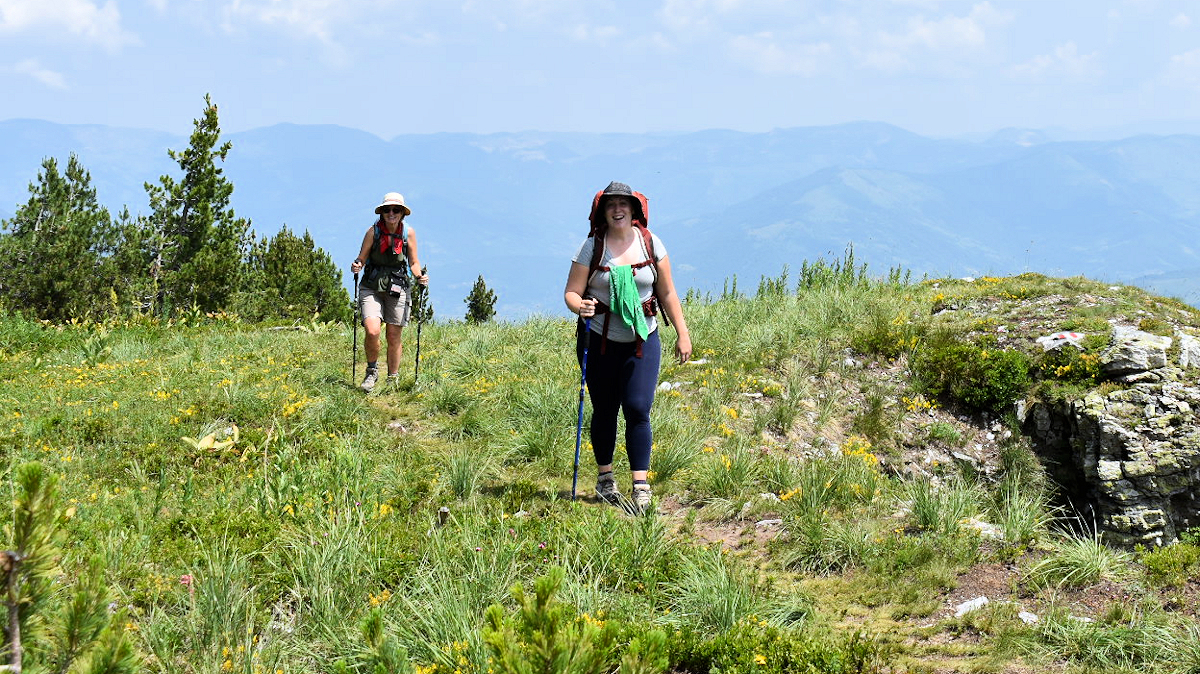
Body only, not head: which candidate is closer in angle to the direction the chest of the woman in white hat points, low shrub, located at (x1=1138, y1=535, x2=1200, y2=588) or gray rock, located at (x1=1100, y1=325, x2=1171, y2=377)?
the low shrub

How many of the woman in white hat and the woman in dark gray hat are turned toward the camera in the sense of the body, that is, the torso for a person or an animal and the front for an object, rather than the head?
2

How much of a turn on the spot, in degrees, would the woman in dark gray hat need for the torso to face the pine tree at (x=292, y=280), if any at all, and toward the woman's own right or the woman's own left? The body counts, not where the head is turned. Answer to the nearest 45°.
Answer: approximately 135° to the woman's own right

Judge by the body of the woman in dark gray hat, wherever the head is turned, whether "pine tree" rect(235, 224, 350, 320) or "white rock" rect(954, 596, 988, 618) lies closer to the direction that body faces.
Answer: the white rock

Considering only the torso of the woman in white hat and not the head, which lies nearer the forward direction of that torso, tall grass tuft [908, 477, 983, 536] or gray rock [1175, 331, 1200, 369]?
the tall grass tuft

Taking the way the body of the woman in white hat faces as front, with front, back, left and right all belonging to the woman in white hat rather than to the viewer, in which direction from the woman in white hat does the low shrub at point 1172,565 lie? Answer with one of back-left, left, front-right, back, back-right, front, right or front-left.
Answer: front-left

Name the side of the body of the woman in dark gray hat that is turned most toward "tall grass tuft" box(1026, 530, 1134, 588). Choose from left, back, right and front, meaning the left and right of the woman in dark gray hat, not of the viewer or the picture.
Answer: left

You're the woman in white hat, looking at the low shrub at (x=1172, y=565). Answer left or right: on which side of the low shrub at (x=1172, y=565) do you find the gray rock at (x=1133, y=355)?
left

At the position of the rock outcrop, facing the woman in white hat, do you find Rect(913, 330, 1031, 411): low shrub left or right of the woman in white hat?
right

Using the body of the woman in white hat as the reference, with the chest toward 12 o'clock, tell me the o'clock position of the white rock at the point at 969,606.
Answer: The white rock is roughly at 11 o'clock from the woman in white hat.

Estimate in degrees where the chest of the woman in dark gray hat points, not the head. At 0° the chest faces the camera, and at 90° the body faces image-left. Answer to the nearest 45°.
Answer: approximately 0°

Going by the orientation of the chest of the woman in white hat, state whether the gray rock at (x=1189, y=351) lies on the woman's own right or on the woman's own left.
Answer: on the woman's own left
